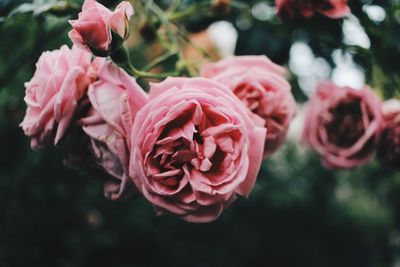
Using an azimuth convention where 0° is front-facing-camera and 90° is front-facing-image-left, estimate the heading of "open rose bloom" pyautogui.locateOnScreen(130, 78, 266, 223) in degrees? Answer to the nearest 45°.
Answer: approximately 0°
